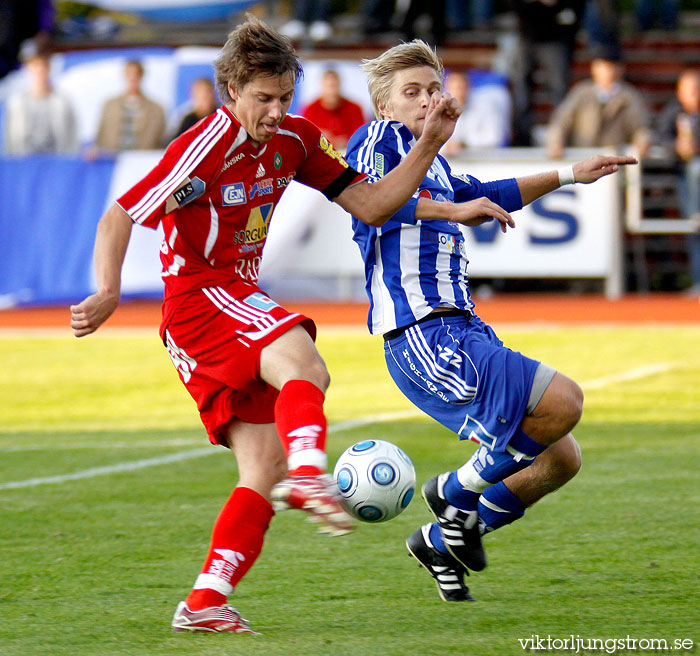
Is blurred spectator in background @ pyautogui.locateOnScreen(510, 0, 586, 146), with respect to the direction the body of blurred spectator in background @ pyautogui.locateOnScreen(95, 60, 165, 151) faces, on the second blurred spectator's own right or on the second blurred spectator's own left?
on the second blurred spectator's own left

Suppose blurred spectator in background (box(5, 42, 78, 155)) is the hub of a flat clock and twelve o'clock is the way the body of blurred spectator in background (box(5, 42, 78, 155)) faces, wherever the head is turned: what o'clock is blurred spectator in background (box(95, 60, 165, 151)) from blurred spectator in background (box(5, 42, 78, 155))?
blurred spectator in background (box(95, 60, 165, 151)) is roughly at 10 o'clock from blurred spectator in background (box(5, 42, 78, 155)).

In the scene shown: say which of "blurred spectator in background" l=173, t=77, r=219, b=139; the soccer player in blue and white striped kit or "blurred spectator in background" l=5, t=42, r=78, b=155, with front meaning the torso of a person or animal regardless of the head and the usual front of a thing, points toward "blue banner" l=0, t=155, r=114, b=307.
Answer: "blurred spectator in background" l=5, t=42, r=78, b=155

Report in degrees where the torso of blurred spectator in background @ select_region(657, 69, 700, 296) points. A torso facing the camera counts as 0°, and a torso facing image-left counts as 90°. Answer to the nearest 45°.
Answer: approximately 0°

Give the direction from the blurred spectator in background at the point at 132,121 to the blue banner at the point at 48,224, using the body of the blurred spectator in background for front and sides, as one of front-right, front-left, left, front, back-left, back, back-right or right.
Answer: front-right

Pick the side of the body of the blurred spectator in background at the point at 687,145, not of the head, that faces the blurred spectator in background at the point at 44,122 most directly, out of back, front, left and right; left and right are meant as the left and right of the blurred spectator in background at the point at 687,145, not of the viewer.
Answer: right

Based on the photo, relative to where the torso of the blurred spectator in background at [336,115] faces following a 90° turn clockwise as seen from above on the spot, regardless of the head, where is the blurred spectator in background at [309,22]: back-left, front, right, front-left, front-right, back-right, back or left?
right

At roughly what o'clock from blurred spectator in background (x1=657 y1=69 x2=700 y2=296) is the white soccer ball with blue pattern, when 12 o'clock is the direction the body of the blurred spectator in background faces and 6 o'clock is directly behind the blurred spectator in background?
The white soccer ball with blue pattern is roughly at 12 o'clock from the blurred spectator in background.
